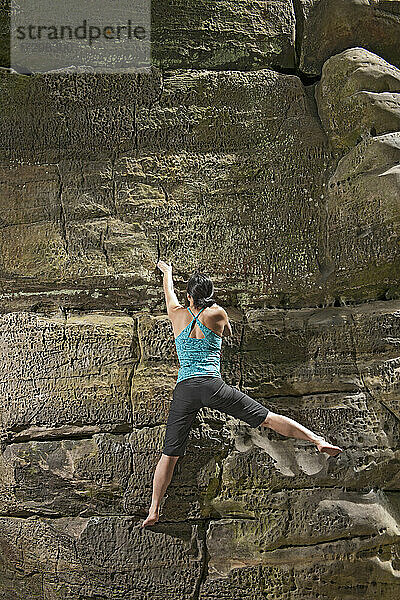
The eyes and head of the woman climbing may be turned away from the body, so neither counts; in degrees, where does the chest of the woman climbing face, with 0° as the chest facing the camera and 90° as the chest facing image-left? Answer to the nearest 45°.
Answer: approximately 180°

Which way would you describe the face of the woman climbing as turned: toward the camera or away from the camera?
away from the camera
